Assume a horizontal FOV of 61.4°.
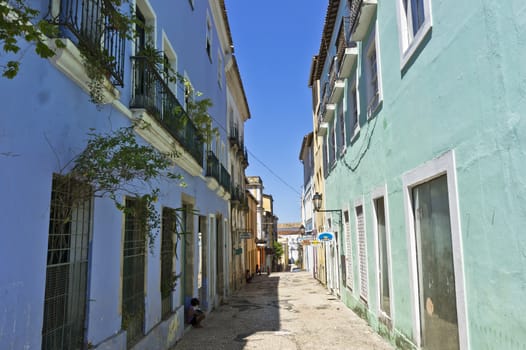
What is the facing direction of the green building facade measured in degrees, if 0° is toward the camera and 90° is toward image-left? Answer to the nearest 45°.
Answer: approximately 45°
